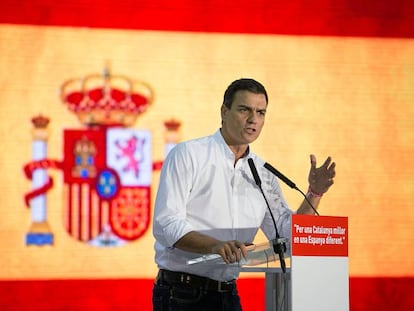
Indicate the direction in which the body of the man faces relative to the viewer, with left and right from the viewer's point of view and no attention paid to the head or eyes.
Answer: facing the viewer and to the right of the viewer

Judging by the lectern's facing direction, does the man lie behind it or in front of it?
behind

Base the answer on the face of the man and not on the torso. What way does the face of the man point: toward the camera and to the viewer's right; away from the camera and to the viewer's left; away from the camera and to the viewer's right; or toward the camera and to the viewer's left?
toward the camera and to the viewer's right

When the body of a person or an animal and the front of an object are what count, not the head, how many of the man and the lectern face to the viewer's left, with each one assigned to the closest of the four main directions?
0
